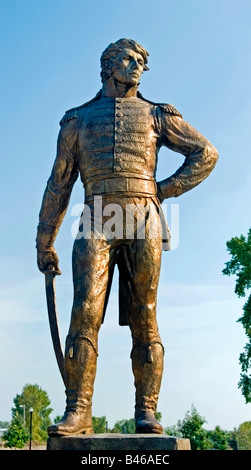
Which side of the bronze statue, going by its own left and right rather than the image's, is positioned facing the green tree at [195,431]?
back

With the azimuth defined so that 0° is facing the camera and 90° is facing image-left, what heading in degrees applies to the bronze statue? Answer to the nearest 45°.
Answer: approximately 0°

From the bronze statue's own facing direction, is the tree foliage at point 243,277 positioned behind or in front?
behind
